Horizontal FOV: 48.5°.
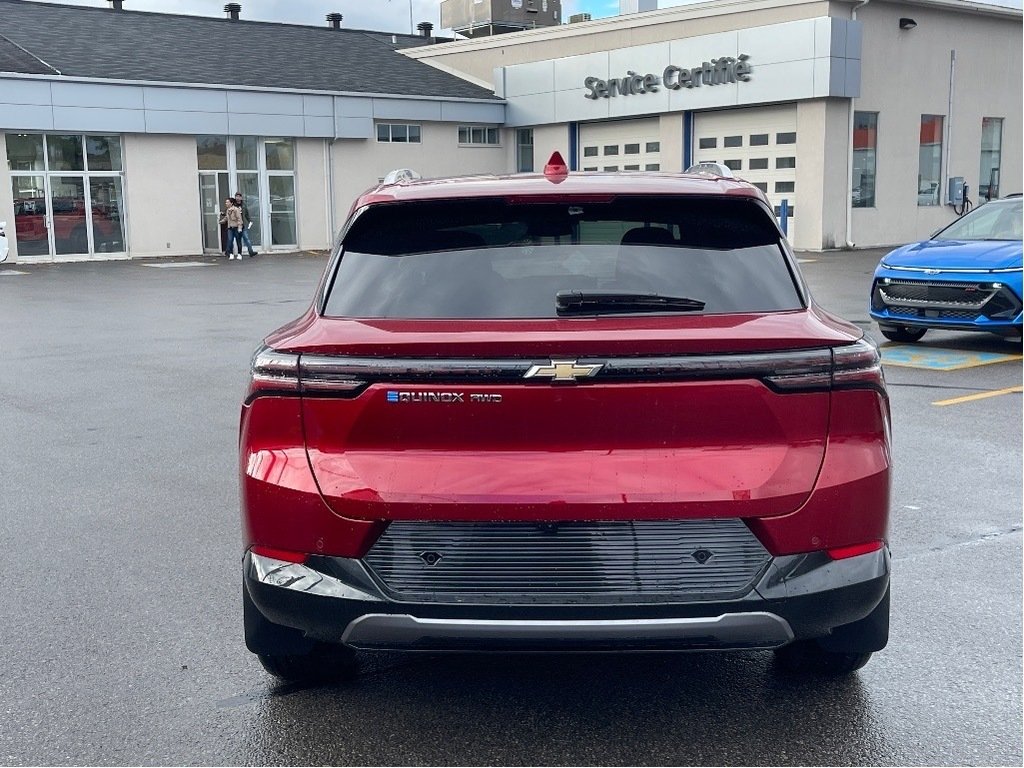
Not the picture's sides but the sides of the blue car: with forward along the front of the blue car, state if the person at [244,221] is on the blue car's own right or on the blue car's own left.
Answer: on the blue car's own right

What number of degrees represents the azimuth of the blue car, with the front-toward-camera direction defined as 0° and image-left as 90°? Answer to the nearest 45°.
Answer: approximately 45°

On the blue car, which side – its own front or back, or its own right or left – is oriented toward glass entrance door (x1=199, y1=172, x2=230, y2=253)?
right

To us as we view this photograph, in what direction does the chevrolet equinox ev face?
facing away from the viewer

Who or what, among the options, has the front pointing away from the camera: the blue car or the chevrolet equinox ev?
the chevrolet equinox ev

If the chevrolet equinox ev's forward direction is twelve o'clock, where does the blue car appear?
The blue car is roughly at 1 o'clock from the chevrolet equinox ev.

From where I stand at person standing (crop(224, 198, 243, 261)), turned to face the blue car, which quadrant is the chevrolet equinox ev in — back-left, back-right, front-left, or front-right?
front-right

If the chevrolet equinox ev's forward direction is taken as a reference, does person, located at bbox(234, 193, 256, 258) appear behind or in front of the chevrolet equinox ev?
in front

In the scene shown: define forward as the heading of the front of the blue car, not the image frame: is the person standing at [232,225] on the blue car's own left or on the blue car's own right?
on the blue car's own right

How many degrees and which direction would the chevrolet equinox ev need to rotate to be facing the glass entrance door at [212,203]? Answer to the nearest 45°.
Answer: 0° — it already faces it

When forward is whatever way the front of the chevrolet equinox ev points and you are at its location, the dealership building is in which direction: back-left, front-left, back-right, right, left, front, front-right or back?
front

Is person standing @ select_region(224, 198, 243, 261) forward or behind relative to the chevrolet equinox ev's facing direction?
forward

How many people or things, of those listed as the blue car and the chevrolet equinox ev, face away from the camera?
1
